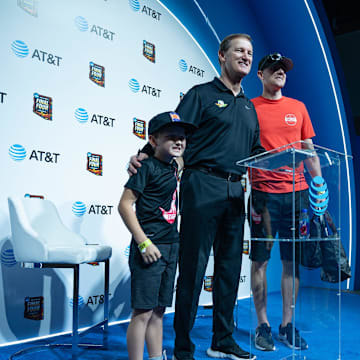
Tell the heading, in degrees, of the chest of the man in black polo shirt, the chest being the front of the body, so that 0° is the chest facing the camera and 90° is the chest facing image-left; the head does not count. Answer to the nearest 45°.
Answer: approximately 315°

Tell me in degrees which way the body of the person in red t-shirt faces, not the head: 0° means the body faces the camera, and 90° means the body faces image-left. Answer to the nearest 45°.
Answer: approximately 315°

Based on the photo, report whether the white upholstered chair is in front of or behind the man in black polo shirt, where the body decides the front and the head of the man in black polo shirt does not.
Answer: behind
